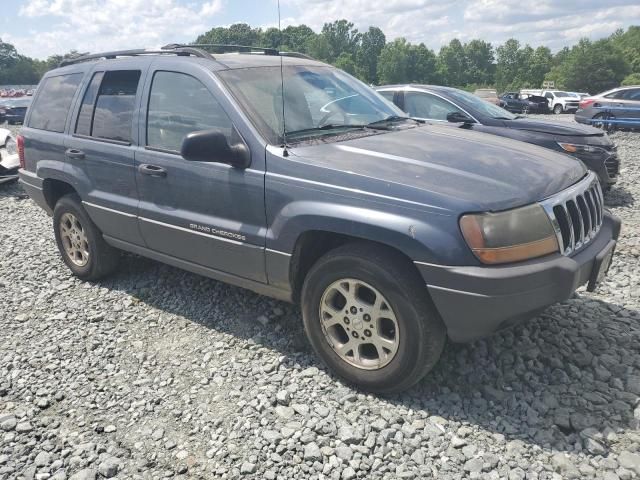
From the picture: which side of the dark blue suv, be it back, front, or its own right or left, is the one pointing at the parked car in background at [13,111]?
back

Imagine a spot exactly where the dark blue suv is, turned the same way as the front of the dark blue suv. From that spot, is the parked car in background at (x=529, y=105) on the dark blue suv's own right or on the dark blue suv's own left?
on the dark blue suv's own left

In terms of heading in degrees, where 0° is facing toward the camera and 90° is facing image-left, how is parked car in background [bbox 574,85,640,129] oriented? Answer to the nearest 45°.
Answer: approximately 270°
